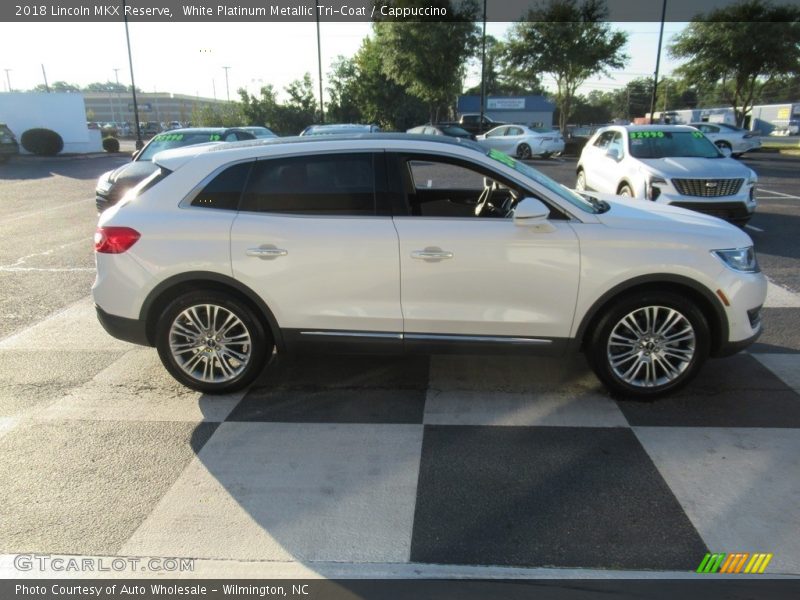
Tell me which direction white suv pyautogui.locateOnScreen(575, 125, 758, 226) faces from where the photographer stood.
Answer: facing the viewer and to the right of the viewer

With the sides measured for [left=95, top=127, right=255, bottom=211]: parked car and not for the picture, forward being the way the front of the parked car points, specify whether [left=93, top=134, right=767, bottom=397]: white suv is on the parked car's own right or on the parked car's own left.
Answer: on the parked car's own left

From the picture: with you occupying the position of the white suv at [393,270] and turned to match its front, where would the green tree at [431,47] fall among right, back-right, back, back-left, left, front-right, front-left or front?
left

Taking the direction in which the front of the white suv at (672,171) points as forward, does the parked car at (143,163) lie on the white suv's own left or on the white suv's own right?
on the white suv's own right

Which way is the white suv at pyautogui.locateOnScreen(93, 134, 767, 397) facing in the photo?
to the viewer's right

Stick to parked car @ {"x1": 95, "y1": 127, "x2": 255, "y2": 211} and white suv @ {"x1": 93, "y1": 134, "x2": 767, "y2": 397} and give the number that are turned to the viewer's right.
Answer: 1

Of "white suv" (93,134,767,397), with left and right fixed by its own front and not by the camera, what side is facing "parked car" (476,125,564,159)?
left

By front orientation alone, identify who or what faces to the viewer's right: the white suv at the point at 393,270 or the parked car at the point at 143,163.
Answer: the white suv

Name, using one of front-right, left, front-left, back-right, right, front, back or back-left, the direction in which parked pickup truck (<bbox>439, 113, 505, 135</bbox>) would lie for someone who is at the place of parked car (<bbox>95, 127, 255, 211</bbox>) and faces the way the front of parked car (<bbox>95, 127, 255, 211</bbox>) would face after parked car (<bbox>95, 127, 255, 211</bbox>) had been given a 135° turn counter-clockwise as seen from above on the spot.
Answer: front-left

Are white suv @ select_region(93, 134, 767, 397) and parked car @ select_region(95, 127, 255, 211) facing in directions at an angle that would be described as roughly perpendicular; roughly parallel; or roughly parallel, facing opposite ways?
roughly perpendicular

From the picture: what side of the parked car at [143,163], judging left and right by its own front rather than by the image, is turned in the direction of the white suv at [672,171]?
left

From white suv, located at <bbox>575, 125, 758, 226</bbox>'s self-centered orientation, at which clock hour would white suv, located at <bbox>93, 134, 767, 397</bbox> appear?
white suv, located at <bbox>93, 134, 767, 397</bbox> is roughly at 2 o'clock from white suv, located at <bbox>575, 125, 758, 226</bbox>.
